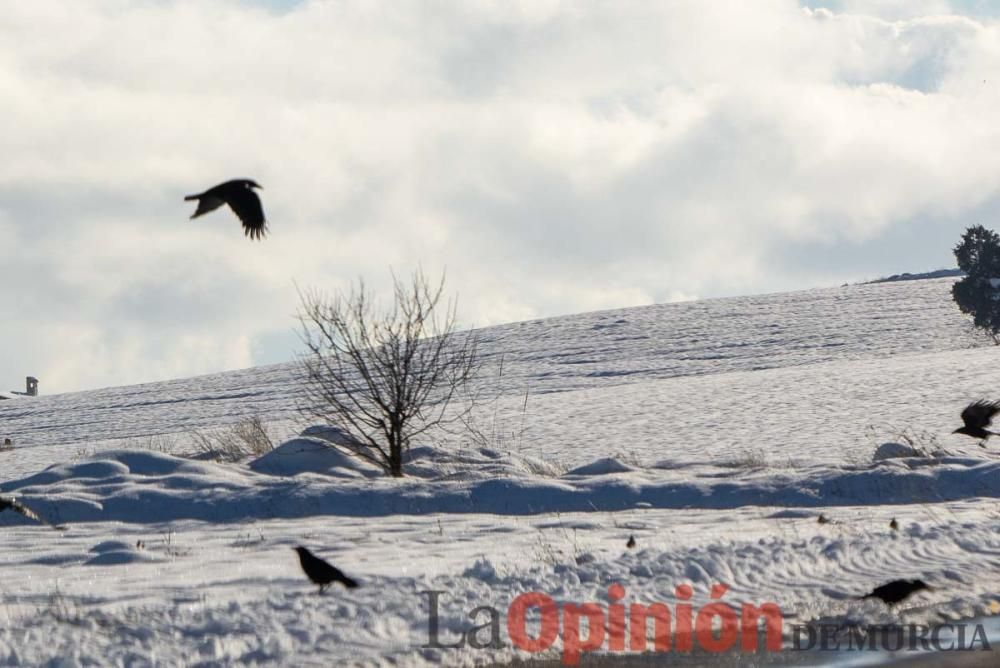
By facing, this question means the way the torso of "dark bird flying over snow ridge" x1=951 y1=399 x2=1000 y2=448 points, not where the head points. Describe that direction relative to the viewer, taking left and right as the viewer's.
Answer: facing to the left of the viewer

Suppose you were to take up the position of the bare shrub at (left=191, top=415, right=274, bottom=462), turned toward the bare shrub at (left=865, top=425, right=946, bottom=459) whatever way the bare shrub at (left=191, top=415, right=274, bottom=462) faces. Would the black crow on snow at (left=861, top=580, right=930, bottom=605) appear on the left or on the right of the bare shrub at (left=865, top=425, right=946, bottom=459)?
right

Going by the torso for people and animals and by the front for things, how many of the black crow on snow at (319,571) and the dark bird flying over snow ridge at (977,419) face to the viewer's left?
2

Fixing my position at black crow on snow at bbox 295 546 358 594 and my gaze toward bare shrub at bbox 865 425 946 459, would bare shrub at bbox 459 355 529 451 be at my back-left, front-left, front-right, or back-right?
front-left

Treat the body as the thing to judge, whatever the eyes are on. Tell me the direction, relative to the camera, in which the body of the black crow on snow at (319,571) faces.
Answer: to the viewer's left

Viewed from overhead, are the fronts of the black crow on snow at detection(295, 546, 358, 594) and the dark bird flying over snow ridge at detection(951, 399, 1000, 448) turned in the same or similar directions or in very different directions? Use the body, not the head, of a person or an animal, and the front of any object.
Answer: same or similar directions

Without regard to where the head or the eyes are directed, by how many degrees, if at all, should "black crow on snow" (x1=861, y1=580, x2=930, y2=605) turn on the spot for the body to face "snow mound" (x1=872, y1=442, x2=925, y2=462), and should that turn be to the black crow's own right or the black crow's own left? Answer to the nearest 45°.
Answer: approximately 90° to the black crow's own left

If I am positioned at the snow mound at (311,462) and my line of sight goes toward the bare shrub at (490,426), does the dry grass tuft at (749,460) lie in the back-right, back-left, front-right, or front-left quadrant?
front-right

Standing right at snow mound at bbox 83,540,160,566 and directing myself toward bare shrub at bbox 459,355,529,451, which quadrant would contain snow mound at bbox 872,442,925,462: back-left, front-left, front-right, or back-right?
front-right

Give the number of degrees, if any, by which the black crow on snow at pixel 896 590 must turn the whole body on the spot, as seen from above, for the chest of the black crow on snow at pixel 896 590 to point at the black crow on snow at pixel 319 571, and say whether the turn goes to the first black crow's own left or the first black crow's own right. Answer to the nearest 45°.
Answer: approximately 180°

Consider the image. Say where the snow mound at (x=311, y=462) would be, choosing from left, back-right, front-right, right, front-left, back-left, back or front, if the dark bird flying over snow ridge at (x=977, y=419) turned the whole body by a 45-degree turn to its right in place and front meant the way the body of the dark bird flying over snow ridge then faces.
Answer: front-left

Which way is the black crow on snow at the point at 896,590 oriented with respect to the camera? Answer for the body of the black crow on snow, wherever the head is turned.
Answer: to the viewer's right

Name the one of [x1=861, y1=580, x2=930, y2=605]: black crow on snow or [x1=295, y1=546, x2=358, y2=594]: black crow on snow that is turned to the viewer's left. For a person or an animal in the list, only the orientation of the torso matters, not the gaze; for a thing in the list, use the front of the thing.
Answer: [x1=295, y1=546, x2=358, y2=594]: black crow on snow

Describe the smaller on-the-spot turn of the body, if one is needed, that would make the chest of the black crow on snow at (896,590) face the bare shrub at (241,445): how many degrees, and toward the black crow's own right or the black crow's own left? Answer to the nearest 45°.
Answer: approximately 135° to the black crow's own left
